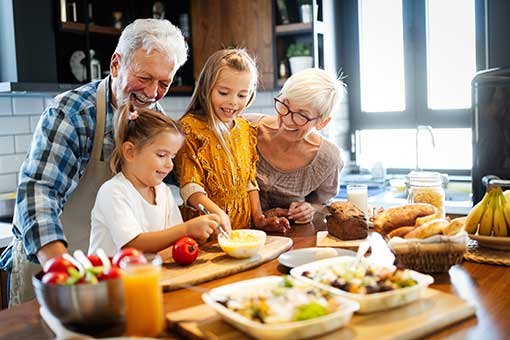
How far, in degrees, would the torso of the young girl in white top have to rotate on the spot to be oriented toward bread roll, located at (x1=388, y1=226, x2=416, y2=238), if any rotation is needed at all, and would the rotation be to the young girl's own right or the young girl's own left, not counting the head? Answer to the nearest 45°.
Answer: approximately 45° to the young girl's own left

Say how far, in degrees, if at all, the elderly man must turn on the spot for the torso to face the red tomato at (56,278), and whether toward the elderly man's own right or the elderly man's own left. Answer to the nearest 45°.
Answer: approximately 45° to the elderly man's own right

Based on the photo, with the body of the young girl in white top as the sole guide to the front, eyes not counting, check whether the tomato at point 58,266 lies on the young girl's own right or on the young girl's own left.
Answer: on the young girl's own right

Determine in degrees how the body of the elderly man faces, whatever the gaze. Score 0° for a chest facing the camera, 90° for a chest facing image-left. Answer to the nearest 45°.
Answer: approximately 315°

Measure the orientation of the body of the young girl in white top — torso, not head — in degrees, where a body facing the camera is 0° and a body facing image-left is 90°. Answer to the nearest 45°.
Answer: approximately 315°

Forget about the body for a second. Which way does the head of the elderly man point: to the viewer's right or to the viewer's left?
to the viewer's right

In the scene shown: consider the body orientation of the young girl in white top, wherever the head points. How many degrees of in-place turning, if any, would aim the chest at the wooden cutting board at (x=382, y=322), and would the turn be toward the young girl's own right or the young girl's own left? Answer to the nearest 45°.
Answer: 0° — they already face it

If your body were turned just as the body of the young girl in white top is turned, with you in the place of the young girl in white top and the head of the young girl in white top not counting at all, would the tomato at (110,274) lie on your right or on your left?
on your right

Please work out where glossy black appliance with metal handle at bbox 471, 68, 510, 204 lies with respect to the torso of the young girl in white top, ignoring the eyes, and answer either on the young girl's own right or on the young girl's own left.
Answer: on the young girl's own left

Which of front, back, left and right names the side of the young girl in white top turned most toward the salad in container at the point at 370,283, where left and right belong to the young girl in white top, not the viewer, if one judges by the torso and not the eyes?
front

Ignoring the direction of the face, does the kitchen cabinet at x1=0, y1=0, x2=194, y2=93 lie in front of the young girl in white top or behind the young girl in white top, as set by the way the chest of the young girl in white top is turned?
behind

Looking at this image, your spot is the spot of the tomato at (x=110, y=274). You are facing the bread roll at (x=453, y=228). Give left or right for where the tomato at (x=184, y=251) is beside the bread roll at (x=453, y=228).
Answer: left
